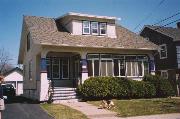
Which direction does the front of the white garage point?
toward the camera

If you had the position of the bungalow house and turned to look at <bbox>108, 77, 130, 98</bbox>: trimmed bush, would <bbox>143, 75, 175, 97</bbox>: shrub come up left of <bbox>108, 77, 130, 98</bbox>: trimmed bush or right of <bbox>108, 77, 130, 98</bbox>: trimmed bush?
left

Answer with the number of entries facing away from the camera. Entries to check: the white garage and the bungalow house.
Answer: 0

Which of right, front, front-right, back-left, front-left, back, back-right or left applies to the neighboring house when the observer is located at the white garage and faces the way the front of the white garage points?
front-left

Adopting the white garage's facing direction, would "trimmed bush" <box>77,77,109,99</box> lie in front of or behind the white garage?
in front

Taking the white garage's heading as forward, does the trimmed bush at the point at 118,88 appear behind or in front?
in front

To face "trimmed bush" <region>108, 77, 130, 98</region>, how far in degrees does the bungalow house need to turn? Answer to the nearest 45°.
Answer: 0° — it already faces it

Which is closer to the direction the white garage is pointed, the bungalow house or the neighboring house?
the bungalow house

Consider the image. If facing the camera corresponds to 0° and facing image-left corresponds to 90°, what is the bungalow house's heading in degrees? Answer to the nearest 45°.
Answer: approximately 315°

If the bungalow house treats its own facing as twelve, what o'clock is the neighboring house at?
The neighboring house is roughly at 9 o'clock from the bungalow house.
